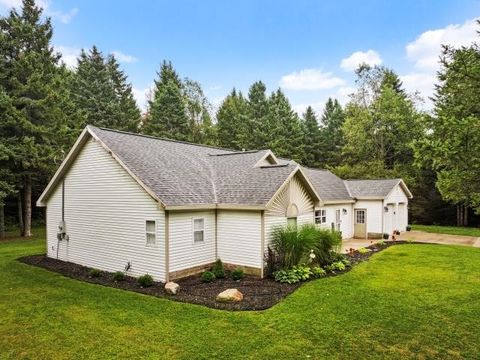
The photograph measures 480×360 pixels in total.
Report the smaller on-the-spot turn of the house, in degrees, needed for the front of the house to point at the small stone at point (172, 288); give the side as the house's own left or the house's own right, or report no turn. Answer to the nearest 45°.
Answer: approximately 45° to the house's own right

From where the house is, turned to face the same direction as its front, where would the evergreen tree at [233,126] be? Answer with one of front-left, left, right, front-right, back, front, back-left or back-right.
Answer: back-left

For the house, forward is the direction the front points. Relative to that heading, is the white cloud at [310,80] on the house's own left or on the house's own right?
on the house's own left

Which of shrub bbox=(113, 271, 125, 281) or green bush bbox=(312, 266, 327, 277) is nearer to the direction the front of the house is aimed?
the green bush

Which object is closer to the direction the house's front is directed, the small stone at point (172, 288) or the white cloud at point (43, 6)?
the small stone

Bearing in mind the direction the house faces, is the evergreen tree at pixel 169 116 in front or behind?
behind

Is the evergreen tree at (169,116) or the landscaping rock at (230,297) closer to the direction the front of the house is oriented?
the landscaping rock

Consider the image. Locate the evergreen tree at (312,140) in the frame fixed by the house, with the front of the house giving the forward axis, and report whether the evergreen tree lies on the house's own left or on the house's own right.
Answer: on the house's own left

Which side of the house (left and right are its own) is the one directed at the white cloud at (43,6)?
back
